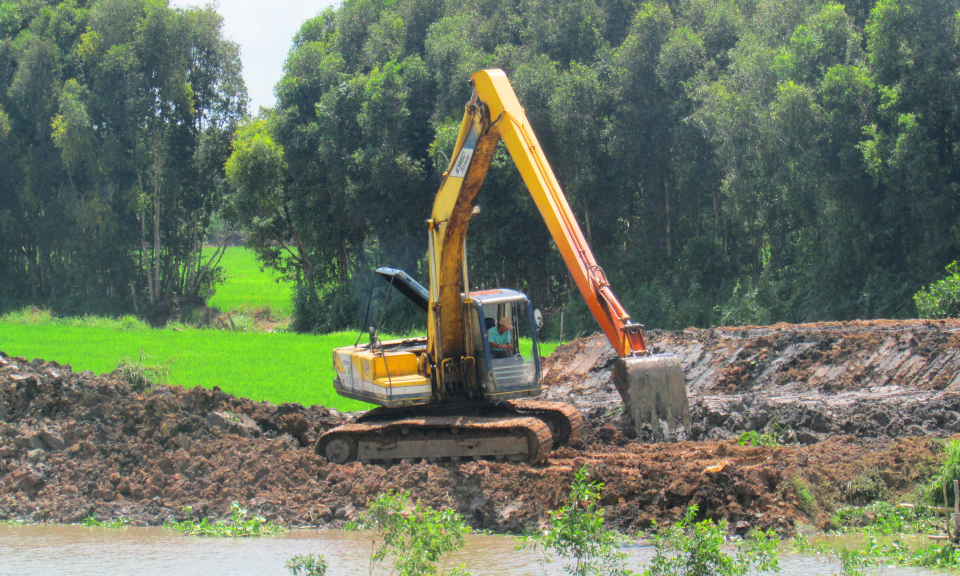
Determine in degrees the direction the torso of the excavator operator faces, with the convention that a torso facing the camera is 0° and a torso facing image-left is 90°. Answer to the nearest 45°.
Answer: approximately 315°

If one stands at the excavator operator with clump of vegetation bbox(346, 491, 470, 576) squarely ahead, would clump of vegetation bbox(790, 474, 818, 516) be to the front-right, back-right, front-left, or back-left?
front-left

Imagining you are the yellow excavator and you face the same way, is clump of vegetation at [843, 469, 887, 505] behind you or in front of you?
in front

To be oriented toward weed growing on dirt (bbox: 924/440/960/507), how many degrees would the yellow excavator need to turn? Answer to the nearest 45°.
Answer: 0° — it already faces it

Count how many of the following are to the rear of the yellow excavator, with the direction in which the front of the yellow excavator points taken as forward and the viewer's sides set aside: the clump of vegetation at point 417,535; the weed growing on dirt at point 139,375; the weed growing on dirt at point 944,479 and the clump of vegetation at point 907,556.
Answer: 1

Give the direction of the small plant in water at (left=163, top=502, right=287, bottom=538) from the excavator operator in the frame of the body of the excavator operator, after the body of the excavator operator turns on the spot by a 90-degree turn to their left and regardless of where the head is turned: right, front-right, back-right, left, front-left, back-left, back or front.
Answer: back

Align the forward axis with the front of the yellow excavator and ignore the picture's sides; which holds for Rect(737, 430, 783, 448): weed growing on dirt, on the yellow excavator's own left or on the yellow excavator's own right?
on the yellow excavator's own left

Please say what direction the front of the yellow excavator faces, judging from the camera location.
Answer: facing the viewer and to the right of the viewer

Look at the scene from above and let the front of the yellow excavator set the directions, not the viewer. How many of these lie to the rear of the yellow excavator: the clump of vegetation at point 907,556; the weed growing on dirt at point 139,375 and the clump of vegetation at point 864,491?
1

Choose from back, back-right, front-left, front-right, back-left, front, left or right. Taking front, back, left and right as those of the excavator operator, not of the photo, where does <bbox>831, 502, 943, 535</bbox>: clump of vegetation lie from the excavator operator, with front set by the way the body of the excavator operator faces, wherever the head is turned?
front

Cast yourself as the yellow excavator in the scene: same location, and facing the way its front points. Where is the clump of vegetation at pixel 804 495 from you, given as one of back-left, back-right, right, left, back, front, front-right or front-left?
front

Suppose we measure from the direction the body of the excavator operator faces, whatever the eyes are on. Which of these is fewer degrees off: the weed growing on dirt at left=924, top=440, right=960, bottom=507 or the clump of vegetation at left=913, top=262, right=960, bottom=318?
the weed growing on dirt

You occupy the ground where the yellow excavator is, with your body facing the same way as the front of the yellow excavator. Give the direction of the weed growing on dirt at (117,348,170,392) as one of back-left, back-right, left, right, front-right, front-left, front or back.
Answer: back

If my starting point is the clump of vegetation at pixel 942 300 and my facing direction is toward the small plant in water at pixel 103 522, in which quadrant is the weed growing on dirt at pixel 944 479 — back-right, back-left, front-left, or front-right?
front-left

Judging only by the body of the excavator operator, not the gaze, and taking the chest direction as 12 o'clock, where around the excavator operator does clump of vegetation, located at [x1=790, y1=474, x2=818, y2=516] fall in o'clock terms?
The clump of vegetation is roughly at 12 o'clock from the excavator operator.

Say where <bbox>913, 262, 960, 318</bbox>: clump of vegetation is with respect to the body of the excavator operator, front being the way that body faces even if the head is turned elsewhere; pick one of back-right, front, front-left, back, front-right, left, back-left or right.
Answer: left

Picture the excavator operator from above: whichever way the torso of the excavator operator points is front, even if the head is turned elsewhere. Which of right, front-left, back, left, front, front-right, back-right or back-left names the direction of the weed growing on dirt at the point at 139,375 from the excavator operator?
back
